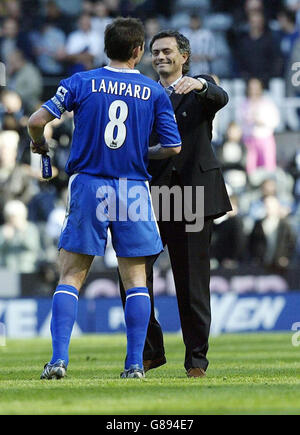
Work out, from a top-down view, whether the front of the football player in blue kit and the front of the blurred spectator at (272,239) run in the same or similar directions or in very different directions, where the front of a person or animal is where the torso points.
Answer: very different directions

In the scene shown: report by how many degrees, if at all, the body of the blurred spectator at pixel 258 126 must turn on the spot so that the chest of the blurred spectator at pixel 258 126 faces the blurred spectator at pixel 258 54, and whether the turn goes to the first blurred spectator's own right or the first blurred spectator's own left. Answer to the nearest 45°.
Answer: approximately 180°

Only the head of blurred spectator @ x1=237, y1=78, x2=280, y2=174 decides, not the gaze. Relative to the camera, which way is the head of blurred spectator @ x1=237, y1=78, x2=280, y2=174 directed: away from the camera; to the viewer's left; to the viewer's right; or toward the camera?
toward the camera

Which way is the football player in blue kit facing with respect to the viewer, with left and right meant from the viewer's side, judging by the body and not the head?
facing away from the viewer

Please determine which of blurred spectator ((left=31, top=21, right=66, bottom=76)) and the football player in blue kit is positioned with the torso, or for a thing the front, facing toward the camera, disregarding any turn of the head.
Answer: the blurred spectator

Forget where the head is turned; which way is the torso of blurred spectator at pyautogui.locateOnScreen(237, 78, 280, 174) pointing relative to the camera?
toward the camera

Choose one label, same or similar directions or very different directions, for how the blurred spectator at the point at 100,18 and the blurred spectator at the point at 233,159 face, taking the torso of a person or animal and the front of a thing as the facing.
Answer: same or similar directions

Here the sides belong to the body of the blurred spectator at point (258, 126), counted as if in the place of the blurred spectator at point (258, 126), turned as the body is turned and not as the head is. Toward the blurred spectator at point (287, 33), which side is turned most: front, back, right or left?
back

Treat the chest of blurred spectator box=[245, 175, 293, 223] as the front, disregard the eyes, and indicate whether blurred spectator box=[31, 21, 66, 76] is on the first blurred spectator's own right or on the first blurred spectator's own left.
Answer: on the first blurred spectator's own right

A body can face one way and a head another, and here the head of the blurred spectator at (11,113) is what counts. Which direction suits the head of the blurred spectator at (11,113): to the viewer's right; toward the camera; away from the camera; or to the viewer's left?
toward the camera

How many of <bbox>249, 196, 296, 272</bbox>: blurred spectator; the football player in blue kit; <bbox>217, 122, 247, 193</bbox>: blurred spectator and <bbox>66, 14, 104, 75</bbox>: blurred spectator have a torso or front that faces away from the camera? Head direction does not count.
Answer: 1

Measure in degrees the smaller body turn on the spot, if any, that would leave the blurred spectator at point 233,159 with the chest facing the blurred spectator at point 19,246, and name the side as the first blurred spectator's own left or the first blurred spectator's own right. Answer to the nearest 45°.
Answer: approximately 45° to the first blurred spectator's own right

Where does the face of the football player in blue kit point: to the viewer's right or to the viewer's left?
to the viewer's right

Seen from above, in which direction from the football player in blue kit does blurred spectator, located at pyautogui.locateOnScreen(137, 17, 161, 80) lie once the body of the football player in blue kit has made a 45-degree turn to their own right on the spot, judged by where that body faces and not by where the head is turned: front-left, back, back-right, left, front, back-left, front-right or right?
front-left

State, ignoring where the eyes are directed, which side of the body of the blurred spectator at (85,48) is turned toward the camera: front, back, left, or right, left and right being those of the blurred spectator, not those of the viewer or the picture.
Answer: front

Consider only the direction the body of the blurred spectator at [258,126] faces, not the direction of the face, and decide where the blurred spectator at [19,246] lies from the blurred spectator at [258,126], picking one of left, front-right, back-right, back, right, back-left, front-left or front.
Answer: front-right

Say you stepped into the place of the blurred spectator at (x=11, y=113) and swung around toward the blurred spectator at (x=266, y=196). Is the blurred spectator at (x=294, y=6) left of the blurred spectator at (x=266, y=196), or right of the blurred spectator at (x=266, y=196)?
left

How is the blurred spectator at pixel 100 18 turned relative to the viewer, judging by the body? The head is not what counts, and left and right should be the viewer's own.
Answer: facing the viewer
